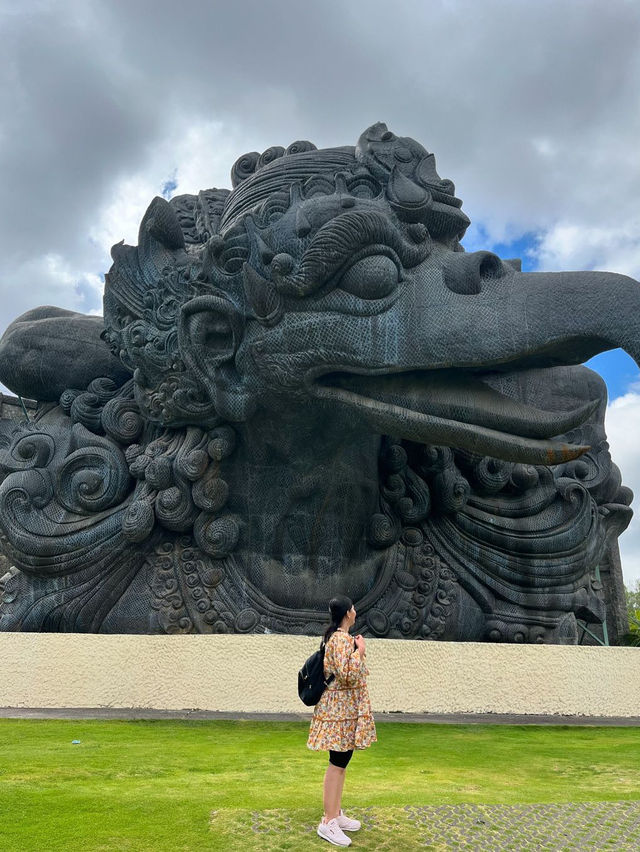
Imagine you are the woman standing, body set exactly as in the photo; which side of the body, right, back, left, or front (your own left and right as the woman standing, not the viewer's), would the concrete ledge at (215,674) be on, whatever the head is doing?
left

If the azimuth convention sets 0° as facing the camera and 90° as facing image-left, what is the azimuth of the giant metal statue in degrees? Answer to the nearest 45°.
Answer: approximately 315°

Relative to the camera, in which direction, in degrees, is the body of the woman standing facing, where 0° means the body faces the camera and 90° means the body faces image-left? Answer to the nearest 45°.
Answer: approximately 270°
